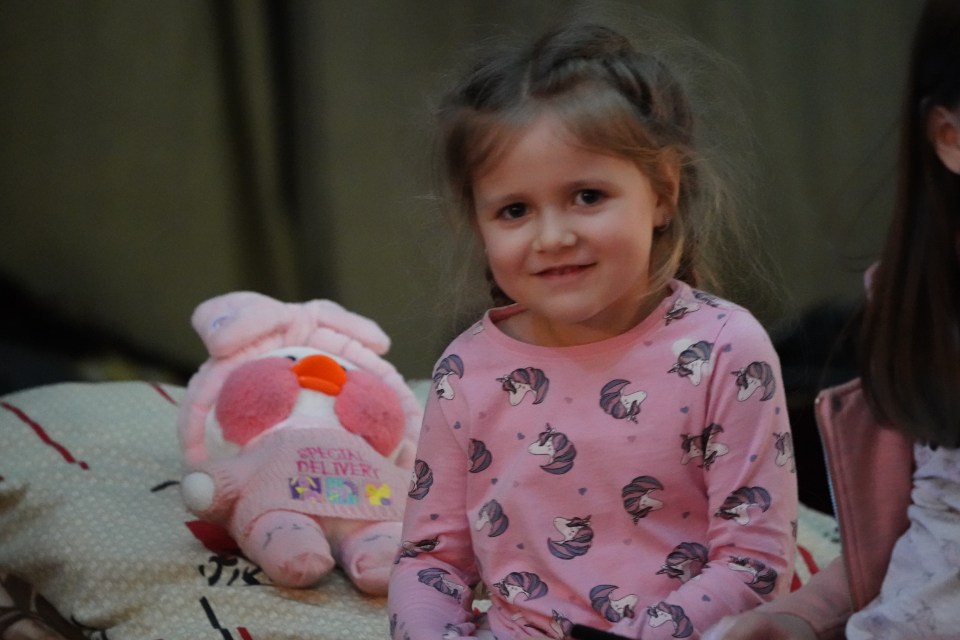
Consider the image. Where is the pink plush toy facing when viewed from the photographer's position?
facing the viewer and to the right of the viewer

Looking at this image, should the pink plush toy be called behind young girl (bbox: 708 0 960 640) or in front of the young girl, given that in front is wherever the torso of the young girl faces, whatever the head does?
behind

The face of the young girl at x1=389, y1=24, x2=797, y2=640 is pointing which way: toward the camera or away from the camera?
toward the camera

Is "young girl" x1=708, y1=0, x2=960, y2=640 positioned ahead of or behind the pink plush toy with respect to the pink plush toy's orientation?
ahead
